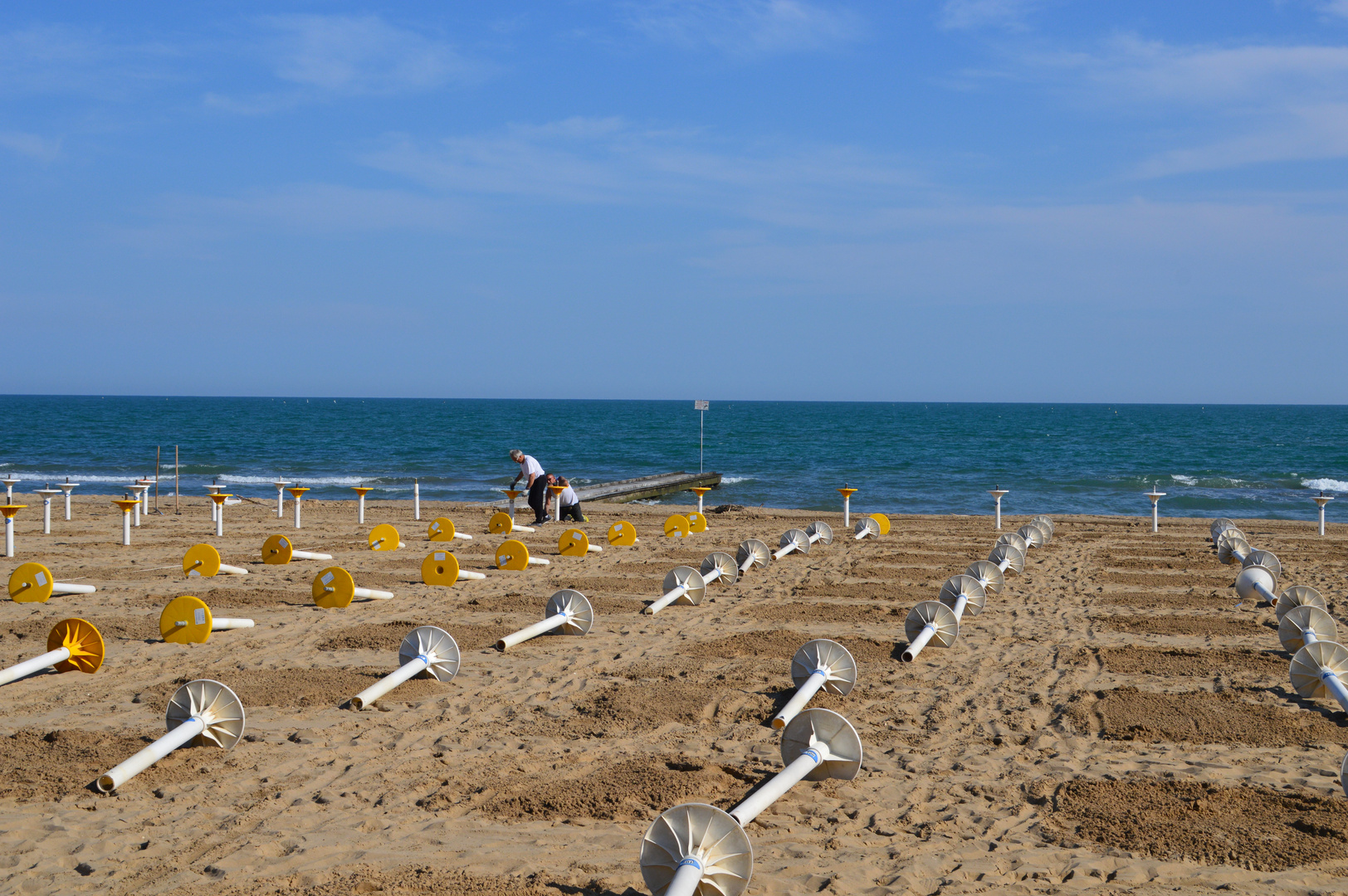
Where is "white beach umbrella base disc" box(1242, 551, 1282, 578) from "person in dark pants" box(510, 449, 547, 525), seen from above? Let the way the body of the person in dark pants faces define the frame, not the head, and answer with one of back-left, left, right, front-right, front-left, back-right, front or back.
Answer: back-left

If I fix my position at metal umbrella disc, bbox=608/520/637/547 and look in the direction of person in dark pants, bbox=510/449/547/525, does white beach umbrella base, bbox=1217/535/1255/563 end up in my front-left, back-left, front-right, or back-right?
back-right

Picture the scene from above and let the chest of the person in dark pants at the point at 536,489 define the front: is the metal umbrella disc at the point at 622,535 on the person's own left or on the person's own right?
on the person's own left

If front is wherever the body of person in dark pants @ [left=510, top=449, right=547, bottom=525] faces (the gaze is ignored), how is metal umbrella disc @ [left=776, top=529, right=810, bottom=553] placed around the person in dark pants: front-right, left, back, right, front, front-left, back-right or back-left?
back-left

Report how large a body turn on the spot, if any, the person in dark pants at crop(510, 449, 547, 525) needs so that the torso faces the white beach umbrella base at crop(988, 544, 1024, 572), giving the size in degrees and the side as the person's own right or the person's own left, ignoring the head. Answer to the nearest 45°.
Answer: approximately 135° to the person's own left

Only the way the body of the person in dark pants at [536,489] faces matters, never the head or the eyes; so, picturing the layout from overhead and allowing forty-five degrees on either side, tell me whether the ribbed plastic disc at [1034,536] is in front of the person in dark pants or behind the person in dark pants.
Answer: behind

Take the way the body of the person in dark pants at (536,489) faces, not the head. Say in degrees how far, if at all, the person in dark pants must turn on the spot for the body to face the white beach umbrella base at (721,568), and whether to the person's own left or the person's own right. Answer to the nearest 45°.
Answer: approximately 90° to the person's own left

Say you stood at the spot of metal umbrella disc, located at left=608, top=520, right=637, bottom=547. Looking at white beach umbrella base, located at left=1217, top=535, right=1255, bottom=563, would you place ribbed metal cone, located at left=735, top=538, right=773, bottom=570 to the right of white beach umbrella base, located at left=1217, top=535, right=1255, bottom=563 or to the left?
right

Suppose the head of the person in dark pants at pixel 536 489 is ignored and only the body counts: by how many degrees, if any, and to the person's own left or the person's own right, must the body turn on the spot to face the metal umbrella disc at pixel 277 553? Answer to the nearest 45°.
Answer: approximately 45° to the person's own left

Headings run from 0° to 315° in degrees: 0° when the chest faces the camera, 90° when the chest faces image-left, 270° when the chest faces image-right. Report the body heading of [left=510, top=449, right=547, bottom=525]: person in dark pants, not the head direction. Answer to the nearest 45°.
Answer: approximately 90°

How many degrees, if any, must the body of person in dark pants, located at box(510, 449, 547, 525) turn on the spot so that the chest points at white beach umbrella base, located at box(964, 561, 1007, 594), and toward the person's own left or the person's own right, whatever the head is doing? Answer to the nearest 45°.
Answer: approximately 135° to the person's own left

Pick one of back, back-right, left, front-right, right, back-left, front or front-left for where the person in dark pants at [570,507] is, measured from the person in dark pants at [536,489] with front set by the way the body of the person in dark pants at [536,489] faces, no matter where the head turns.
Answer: back-right
